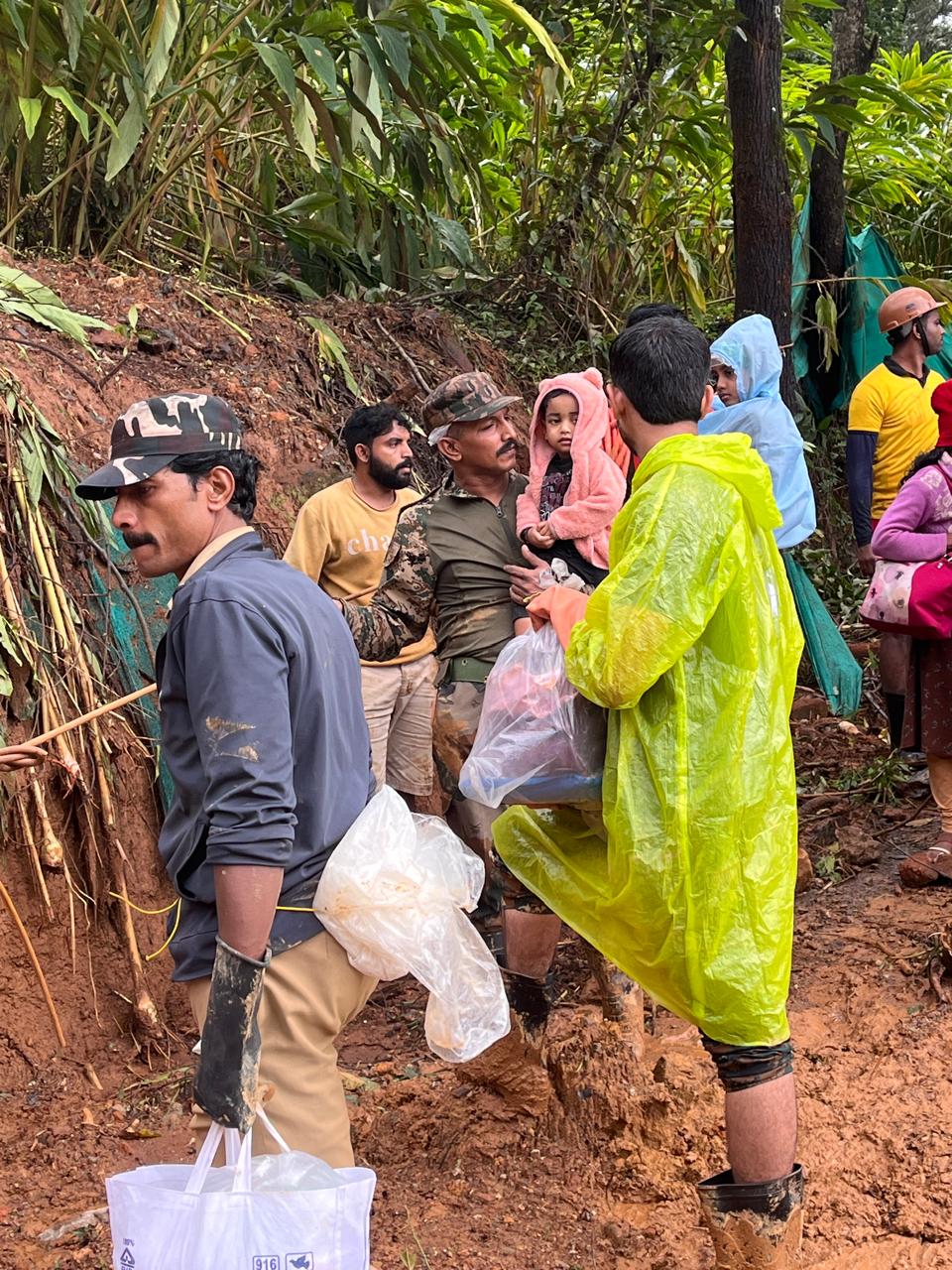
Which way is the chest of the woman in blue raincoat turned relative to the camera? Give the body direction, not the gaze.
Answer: to the viewer's left

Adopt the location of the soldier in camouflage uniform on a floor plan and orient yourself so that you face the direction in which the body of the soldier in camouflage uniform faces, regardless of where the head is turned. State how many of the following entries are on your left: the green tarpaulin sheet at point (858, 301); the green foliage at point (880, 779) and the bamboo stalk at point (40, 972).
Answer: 2

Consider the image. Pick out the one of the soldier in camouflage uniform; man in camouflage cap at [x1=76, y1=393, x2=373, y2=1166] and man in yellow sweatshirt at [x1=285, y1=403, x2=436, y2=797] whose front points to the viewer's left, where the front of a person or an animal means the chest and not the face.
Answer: the man in camouflage cap

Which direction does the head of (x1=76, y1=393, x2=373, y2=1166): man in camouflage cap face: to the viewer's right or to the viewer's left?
to the viewer's left

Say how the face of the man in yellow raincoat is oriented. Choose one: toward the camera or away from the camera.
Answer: away from the camera

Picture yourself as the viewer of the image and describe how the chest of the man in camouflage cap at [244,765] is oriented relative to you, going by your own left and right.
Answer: facing to the left of the viewer

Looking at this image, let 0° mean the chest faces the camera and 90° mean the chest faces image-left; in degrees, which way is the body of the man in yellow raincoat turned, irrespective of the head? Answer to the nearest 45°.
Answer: approximately 135°

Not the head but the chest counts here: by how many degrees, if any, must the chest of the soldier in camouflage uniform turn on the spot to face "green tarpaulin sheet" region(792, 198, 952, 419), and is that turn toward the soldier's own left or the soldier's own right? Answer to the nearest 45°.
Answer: approximately 90° to the soldier's own left

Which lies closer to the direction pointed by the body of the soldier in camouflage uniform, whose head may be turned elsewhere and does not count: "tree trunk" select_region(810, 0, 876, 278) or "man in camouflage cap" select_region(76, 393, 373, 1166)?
the man in camouflage cap

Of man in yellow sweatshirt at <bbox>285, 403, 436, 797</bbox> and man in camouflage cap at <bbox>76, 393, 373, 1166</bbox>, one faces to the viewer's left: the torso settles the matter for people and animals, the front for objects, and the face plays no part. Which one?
the man in camouflage cap

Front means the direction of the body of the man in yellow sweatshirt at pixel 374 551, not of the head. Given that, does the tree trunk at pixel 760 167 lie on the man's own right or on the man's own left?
on the man's own left

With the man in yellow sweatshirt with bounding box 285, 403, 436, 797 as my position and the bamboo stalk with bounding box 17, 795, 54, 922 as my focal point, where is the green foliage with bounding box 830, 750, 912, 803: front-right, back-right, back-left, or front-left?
back-left

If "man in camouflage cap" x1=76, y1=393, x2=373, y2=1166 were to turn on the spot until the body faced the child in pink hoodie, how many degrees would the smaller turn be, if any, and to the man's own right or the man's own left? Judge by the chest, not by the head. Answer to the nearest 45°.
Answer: approximately 135° to the man's own right

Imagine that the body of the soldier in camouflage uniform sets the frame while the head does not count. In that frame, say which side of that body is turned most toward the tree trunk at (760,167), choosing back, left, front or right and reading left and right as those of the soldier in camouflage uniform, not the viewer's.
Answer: left
